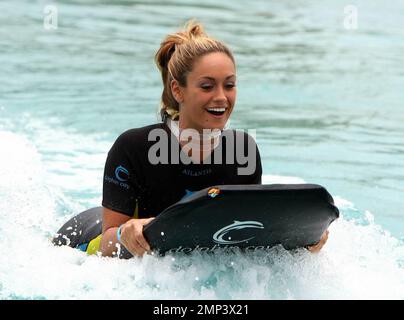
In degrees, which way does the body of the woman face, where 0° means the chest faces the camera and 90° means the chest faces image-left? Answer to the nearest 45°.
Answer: approximately 315°
